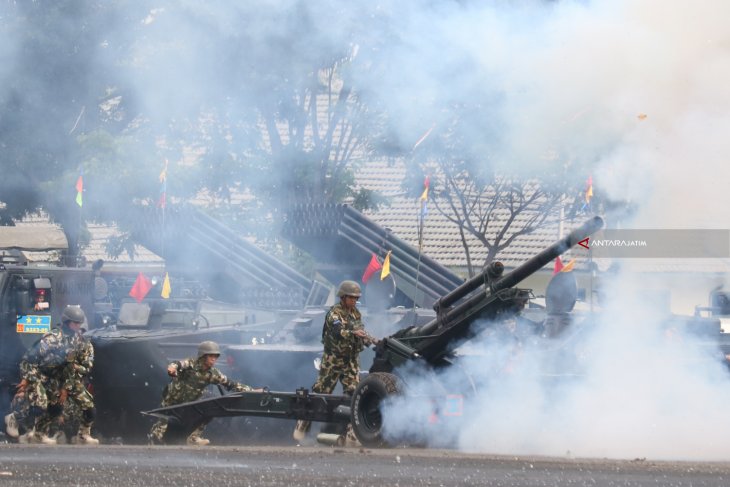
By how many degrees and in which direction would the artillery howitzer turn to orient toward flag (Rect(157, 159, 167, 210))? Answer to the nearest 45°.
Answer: approximately 135° to its left

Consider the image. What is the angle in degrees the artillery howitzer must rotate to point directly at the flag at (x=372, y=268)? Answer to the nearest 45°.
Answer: approximately 90° to its left

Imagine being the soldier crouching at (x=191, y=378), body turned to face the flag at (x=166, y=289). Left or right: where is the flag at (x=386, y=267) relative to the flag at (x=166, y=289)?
right

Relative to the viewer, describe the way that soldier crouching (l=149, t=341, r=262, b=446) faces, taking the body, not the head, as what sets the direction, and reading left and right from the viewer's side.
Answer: facing the viewer and to the right of the viewer

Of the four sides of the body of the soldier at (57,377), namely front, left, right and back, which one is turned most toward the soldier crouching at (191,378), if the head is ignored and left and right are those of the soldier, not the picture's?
front

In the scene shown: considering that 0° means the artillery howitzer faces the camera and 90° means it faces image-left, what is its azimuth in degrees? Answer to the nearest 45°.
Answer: approximately 270°

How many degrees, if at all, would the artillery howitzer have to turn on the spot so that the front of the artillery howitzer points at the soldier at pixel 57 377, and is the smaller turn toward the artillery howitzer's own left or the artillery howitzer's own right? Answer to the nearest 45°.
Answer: approximately 180°

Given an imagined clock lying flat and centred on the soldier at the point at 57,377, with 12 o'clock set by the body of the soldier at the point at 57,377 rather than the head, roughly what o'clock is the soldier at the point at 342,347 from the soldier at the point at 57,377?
the soldier at the point at 342,347 is roughly at 1 o'clock from the soldier at the point at 57,377.

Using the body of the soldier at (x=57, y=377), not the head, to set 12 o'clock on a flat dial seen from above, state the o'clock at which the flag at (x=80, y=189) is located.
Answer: The flag is roughly at 9 o'clock from the soldier.

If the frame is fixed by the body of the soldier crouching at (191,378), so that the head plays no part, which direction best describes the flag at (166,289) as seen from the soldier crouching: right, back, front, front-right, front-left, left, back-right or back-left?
back-left
